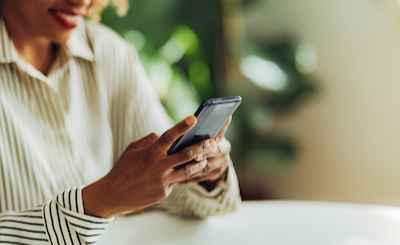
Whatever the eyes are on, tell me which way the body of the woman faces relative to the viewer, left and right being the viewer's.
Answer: facing the viewer and to the right of the viewer
